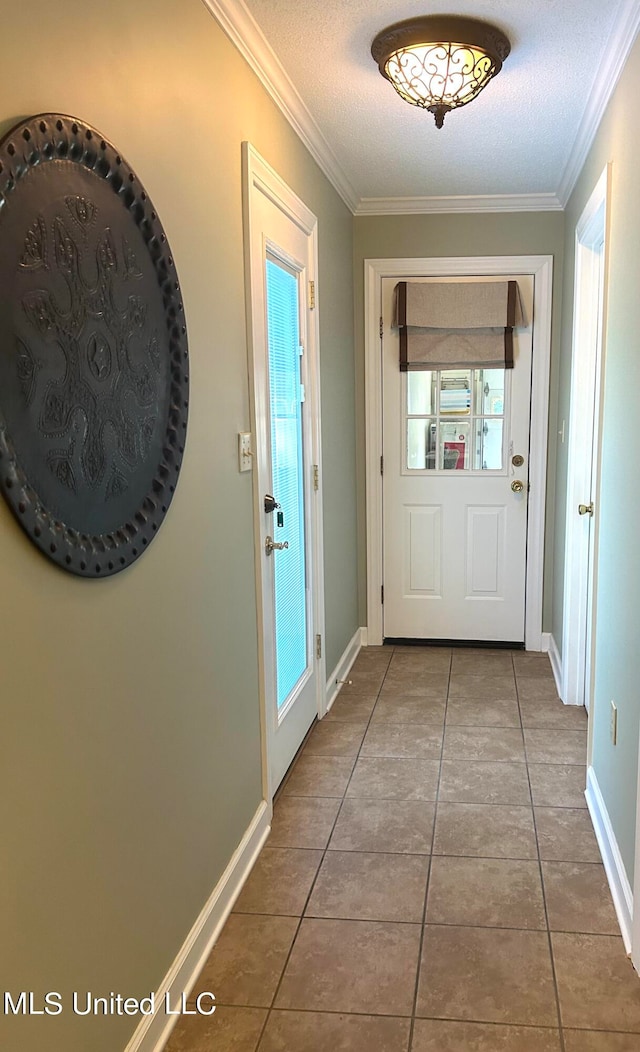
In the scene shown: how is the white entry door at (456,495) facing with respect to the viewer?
toward the camera

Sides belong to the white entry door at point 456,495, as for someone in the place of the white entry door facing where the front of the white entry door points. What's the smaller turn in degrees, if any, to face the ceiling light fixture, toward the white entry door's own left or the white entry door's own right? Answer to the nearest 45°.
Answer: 0° — it already faces it

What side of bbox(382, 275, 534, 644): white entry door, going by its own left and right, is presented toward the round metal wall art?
front

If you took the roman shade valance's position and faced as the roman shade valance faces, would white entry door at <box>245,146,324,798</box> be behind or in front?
in front

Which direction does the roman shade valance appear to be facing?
toward the camera

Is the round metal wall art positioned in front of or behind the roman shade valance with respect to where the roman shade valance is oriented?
in front
